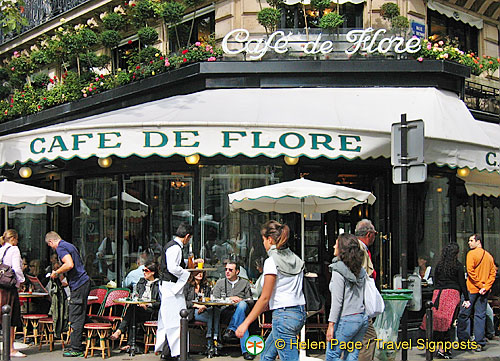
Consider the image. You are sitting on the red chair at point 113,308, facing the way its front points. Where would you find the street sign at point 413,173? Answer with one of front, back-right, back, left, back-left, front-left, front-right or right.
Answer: left

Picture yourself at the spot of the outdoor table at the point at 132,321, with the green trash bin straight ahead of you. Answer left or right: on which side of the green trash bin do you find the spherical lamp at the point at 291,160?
left

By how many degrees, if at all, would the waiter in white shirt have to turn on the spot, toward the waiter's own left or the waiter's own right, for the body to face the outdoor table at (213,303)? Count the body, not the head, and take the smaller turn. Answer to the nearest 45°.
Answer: approximately 45° to the waiter's own left

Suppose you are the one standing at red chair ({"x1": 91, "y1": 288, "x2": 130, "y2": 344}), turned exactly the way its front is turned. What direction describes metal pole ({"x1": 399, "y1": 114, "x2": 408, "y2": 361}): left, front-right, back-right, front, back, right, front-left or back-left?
left

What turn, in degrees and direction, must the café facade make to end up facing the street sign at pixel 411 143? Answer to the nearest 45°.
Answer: approximately 45° to its left

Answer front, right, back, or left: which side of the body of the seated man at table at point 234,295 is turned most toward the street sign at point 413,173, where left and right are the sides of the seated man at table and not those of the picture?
left

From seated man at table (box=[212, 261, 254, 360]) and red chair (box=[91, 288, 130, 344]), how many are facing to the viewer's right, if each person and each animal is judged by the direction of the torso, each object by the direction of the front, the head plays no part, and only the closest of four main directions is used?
0

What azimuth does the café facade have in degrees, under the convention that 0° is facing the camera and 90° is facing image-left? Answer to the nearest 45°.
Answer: approximately 0°
